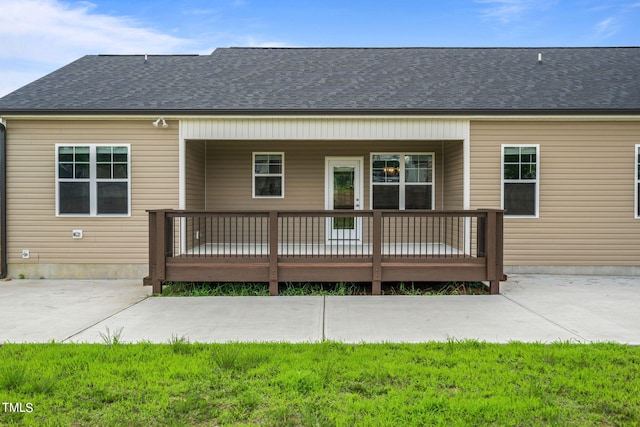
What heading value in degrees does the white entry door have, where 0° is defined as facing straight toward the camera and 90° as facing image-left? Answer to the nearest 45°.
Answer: approximately 0°

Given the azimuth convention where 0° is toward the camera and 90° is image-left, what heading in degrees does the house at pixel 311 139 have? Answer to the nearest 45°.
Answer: approximately 0°
